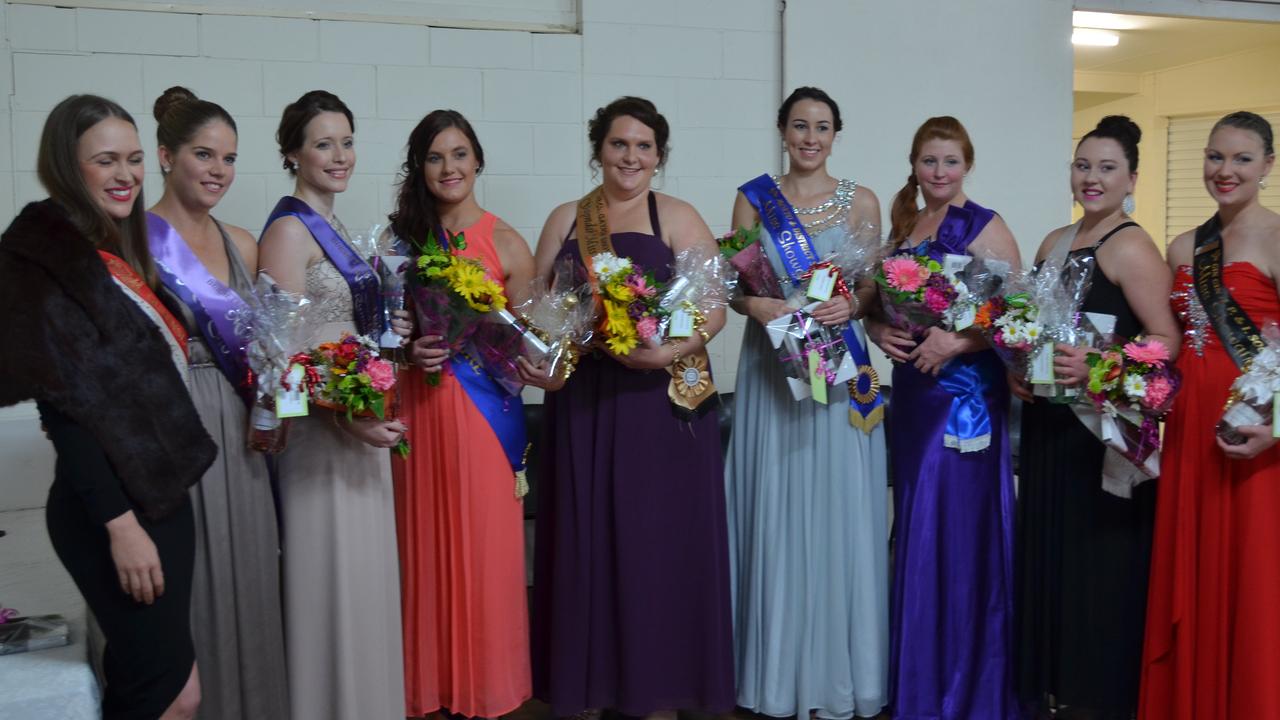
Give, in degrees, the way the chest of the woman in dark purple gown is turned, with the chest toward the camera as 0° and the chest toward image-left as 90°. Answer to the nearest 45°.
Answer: approximately 0°

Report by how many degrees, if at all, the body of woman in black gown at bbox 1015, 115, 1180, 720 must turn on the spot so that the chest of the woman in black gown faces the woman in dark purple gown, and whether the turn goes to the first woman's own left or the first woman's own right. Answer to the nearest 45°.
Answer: approximately 45° to the first woman's own right

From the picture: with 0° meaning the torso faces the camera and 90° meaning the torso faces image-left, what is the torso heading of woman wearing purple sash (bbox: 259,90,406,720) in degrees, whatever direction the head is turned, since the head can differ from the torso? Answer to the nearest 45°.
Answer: approximately 315°
